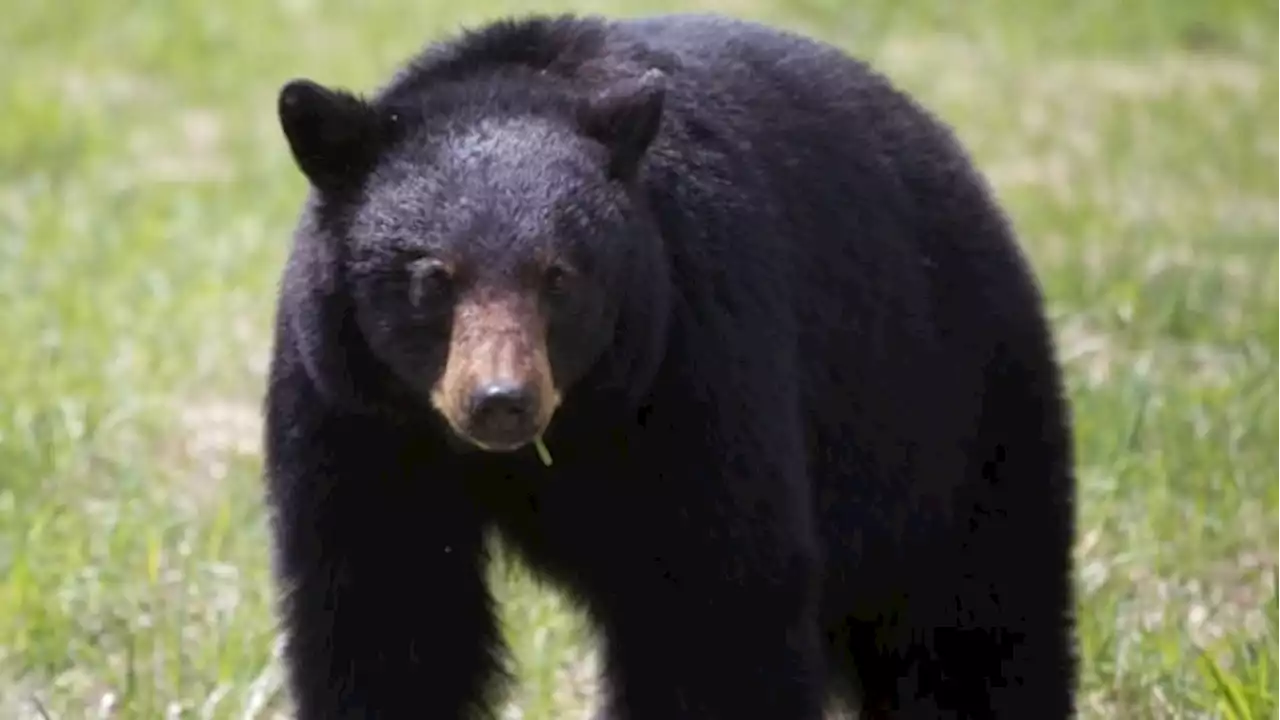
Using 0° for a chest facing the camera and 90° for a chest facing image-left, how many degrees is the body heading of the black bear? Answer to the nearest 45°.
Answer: approximately 45°
